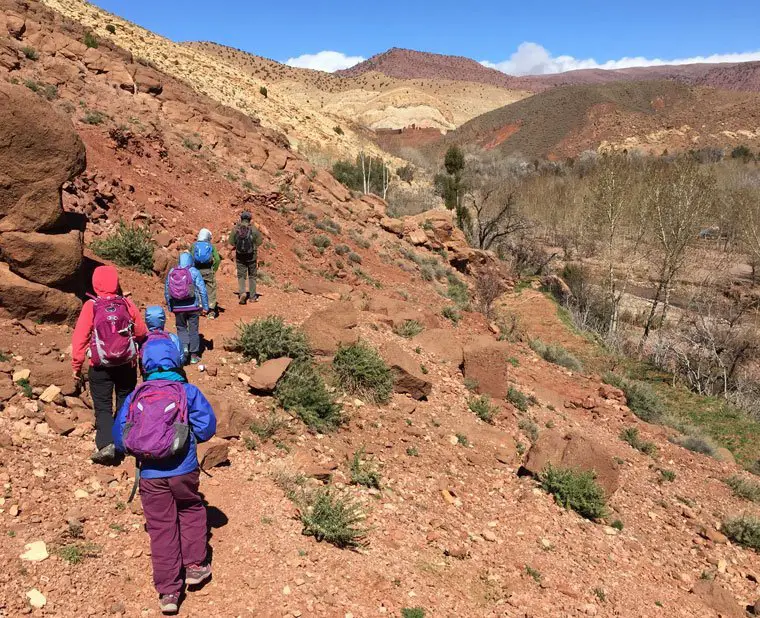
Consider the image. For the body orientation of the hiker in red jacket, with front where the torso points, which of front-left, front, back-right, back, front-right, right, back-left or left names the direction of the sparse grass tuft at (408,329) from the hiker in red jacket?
front-right

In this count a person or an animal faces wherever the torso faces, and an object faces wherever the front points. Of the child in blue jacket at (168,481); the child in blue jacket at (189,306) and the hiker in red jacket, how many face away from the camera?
3

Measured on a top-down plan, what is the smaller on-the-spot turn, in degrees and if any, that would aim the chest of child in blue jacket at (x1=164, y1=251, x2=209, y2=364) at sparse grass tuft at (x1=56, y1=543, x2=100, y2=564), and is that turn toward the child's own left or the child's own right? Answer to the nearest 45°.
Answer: approximately 180°

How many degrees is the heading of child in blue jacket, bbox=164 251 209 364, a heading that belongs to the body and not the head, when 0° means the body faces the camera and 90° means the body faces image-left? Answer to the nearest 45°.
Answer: approximately 180°

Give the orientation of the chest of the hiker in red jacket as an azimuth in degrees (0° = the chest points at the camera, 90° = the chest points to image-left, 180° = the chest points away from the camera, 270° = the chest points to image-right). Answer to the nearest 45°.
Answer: approximately 180°

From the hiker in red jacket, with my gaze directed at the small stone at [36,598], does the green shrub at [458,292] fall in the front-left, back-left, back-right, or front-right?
back-left

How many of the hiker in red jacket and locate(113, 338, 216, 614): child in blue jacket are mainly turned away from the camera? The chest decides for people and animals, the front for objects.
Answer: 2

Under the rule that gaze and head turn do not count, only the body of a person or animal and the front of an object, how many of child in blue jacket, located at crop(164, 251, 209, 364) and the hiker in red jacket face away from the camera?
2

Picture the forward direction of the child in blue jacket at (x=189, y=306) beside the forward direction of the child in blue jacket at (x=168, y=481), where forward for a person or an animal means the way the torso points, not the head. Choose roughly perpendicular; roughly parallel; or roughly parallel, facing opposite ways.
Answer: roughly parallel

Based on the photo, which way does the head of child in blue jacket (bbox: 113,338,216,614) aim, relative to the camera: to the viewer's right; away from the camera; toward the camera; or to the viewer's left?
away from the camera

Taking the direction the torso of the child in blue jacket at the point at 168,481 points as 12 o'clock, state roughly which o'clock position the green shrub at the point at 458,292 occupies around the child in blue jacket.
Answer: The green shrub is roughly at 1 o'clock from the child in blue jacket.

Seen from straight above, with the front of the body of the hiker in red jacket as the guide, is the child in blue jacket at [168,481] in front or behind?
behind

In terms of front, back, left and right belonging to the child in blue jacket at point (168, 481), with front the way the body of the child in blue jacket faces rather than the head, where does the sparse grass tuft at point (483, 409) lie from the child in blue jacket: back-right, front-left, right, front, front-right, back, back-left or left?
front-right

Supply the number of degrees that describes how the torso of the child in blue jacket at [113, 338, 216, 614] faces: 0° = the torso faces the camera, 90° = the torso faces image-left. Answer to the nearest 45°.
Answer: approximately 180°

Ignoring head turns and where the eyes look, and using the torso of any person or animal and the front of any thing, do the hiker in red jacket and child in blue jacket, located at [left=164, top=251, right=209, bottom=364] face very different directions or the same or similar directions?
same or similar directions
